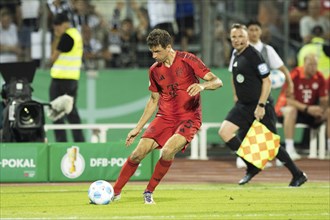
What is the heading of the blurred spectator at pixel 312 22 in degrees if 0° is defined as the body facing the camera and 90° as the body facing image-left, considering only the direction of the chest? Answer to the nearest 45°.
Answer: approximately 0°

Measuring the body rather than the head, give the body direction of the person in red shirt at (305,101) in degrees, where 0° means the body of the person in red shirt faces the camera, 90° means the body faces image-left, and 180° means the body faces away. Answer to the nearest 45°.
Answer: approximately 0°

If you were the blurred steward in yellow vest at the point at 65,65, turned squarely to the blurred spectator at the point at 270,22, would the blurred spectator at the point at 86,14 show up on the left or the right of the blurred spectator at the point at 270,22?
left

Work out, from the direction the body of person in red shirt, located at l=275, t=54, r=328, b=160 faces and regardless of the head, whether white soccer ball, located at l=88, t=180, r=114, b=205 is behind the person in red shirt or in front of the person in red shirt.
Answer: in front

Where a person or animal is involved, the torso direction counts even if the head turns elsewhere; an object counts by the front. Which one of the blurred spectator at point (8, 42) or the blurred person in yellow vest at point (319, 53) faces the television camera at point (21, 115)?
the blurred spectator at point (8, 42)

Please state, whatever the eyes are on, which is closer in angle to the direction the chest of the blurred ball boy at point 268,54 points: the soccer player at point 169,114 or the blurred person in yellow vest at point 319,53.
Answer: the soccer player
